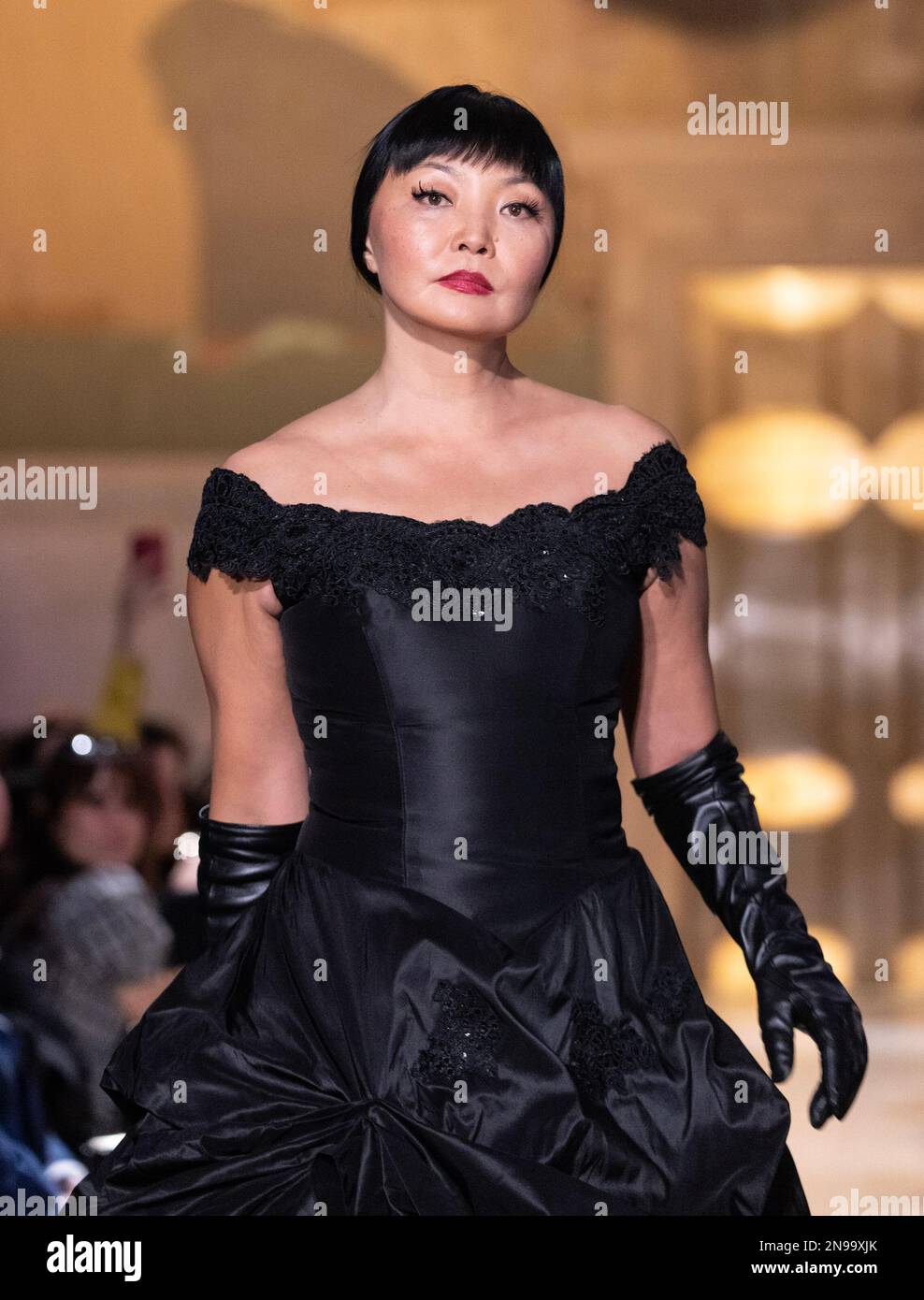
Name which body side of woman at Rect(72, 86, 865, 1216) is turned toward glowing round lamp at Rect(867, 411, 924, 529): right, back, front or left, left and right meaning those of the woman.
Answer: back

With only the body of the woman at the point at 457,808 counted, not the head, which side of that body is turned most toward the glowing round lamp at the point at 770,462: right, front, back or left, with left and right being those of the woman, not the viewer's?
back

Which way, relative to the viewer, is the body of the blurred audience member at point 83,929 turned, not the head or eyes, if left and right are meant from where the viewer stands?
facing the viewer and to the right of the viewer

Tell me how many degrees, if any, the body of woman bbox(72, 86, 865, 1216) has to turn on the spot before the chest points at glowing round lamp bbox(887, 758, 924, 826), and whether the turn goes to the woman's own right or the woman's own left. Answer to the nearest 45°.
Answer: approximately 180°

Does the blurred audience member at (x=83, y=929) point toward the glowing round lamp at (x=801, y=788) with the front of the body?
no

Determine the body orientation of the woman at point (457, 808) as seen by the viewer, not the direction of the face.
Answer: toward the camera

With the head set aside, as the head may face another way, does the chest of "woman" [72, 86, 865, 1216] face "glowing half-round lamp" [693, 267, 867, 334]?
no

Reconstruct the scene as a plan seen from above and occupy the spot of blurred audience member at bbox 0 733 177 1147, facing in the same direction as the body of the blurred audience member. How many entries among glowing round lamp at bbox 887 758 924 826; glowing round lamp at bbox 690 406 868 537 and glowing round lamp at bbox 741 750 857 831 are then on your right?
0

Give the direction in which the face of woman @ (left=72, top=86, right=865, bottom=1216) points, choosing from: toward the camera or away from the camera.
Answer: toward the camera

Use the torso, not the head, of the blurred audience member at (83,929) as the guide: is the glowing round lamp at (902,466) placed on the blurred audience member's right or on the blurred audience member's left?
on the blurred audience member's left

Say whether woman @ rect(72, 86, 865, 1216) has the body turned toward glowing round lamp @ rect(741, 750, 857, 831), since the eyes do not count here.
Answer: no
